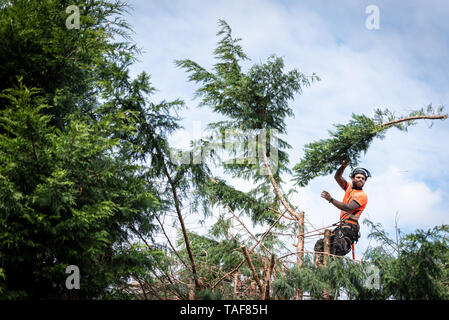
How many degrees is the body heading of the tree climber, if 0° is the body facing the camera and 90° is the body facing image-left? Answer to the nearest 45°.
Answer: approximately 45°
